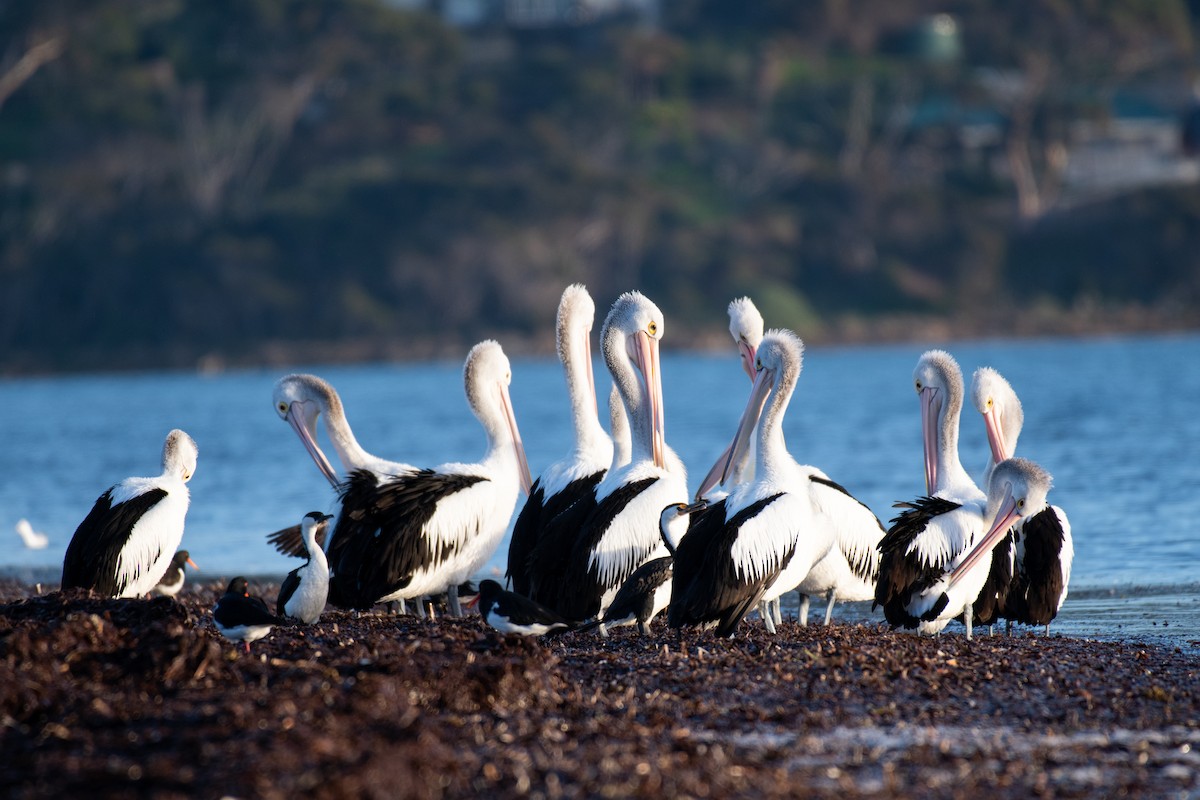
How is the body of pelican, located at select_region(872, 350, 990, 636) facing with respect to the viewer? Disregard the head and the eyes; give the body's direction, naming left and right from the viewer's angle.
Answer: facing to the right of the viewer

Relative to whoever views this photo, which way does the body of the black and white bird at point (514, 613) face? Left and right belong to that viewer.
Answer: facing to the left of the viewer

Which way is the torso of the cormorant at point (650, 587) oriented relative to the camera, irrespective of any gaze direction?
to the viewer's right

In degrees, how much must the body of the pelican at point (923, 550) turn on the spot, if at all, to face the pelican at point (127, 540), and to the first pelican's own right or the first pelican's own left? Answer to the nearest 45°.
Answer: approximately 180°

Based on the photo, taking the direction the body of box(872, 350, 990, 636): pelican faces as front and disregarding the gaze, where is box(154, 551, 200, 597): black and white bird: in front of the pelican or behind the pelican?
behind

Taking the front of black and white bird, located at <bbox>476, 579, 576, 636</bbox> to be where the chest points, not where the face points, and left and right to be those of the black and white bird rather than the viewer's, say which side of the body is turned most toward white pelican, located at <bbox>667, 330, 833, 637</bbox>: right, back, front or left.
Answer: back

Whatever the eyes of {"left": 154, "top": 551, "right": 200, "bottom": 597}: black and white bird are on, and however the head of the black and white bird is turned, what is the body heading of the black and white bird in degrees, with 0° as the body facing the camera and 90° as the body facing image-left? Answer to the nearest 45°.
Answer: approximately 270°

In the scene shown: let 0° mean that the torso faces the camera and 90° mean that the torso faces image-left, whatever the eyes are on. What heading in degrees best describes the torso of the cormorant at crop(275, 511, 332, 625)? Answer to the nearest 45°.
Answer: approximately 315°

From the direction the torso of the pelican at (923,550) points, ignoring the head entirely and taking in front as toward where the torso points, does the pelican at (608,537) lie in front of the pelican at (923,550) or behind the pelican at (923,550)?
behind

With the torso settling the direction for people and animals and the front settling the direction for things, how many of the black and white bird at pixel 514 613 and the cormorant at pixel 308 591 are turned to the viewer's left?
1
